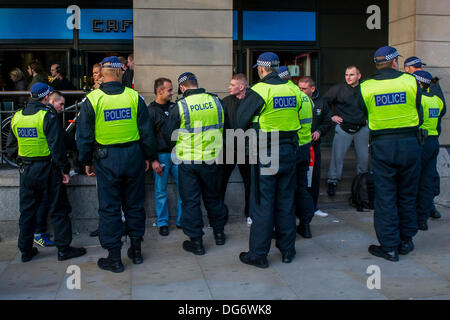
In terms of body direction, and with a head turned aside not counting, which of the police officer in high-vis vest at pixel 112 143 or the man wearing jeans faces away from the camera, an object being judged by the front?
the police officer in high-vis vest

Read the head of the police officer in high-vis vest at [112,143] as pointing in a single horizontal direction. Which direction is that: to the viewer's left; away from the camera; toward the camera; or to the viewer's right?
away from the camera

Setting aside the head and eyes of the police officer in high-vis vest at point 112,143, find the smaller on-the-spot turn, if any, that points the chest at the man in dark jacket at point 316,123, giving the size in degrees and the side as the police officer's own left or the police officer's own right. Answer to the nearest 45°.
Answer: approximately 45° to the police officer's own right

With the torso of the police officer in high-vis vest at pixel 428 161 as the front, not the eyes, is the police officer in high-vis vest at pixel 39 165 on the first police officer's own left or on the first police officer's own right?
on the first police officer's own left

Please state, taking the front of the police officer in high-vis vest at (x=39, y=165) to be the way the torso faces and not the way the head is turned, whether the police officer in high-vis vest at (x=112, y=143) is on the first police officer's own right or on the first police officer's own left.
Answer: on the first police officer's own right

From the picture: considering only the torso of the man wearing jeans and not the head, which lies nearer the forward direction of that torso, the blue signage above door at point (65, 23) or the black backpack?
the black backpack

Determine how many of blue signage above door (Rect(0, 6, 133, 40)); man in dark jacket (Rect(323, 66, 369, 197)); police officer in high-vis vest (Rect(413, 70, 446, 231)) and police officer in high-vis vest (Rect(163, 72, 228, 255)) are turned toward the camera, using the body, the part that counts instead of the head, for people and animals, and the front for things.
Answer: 2

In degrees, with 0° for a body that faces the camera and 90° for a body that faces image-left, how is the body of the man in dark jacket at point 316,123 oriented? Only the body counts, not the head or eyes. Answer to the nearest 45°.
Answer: approximately 45°

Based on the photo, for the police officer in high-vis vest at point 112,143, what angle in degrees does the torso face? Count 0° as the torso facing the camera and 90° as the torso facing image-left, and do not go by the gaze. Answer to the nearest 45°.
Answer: approximately 180°

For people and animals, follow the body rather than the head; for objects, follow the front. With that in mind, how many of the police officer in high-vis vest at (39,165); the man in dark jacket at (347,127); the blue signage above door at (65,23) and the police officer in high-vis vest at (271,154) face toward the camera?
2

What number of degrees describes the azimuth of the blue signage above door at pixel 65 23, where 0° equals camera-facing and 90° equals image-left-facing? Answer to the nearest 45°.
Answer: approximately 0°

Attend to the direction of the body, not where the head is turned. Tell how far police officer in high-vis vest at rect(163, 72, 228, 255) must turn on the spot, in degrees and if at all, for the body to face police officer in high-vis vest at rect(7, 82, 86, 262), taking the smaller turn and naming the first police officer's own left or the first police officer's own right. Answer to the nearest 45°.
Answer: approximately 45° to the first police officer's own left
